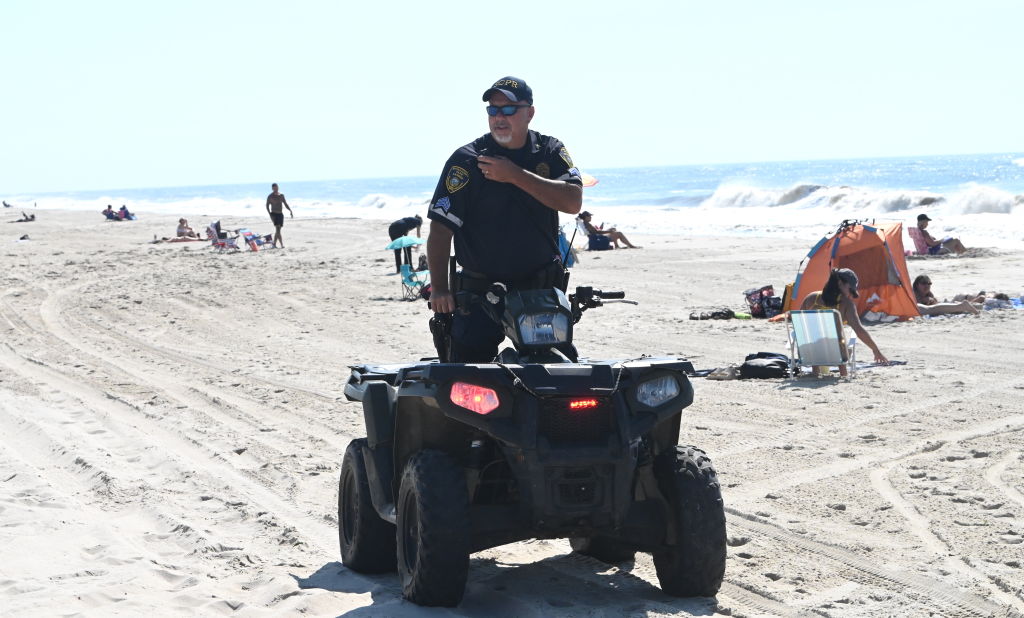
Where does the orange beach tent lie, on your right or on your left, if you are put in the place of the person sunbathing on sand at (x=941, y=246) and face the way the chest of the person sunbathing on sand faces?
on your right

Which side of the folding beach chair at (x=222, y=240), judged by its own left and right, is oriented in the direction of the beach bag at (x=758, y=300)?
right

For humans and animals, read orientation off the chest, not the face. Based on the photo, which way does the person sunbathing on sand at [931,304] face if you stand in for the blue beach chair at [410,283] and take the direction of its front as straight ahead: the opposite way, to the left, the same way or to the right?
to the right

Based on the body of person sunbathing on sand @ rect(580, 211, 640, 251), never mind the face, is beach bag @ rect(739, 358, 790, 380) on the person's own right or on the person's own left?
on the person's own right

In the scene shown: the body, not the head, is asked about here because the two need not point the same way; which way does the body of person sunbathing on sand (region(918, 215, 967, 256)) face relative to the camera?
to the viewer's right

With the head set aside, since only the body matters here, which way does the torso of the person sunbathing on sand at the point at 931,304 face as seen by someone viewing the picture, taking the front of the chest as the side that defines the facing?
to the viewer's right

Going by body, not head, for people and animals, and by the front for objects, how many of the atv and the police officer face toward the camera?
2

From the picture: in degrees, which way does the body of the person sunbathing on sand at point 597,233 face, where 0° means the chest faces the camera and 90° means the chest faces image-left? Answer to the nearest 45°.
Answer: approximately 270°

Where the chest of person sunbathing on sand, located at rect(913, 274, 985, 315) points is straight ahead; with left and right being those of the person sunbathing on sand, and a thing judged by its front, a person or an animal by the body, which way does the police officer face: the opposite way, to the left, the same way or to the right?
to the right

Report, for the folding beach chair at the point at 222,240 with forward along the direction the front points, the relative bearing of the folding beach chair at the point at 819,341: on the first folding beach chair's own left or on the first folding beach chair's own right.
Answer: on the first folding beach chair's own right
